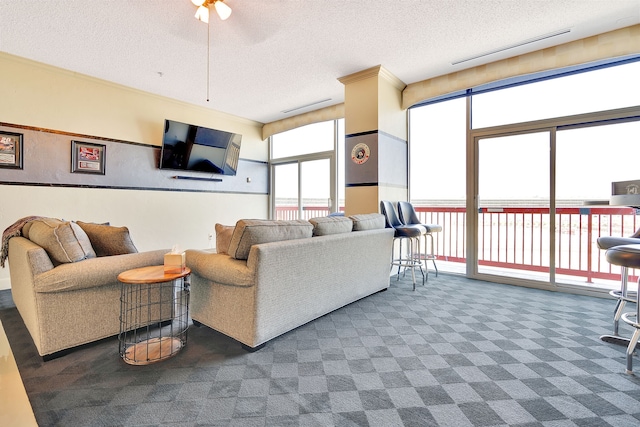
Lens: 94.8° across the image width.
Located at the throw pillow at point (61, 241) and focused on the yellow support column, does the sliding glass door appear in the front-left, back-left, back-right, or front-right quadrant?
front-right

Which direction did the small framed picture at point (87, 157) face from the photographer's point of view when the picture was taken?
facing the viewer

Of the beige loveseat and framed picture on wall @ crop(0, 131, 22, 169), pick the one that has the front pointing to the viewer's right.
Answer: the beige loveseat

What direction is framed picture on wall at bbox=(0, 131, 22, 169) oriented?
toward the camera

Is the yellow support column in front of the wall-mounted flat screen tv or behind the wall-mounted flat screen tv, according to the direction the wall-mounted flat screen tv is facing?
in front

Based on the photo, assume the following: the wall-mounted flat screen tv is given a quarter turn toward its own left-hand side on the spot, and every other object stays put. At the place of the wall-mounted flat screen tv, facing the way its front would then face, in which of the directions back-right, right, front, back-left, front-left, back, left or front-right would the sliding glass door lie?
right

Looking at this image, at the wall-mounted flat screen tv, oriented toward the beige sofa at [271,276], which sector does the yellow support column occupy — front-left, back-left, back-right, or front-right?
front-left

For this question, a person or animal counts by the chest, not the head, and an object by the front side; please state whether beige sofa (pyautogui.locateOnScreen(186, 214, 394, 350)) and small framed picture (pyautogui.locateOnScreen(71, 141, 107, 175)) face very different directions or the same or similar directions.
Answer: very different directions

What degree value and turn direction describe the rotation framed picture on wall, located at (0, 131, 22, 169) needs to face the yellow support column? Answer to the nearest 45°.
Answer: approximately 45° to its left

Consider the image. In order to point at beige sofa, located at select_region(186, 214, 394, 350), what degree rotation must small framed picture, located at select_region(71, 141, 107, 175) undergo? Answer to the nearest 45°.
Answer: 0° — it already faces it

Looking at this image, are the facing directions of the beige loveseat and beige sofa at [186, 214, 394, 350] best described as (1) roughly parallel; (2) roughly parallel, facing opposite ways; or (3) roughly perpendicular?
roughly perpendicular

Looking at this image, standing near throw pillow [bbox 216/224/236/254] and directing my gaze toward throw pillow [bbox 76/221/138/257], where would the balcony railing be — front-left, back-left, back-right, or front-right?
back-right

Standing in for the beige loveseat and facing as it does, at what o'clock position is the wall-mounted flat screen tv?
The wall-mounted flat screen tv is roughly at 10 o'clock from the beige loveseat.

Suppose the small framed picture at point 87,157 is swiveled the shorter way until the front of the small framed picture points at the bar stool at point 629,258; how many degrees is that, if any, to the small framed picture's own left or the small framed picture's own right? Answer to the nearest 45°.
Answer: approximately 45° to the small framed picture's own left
